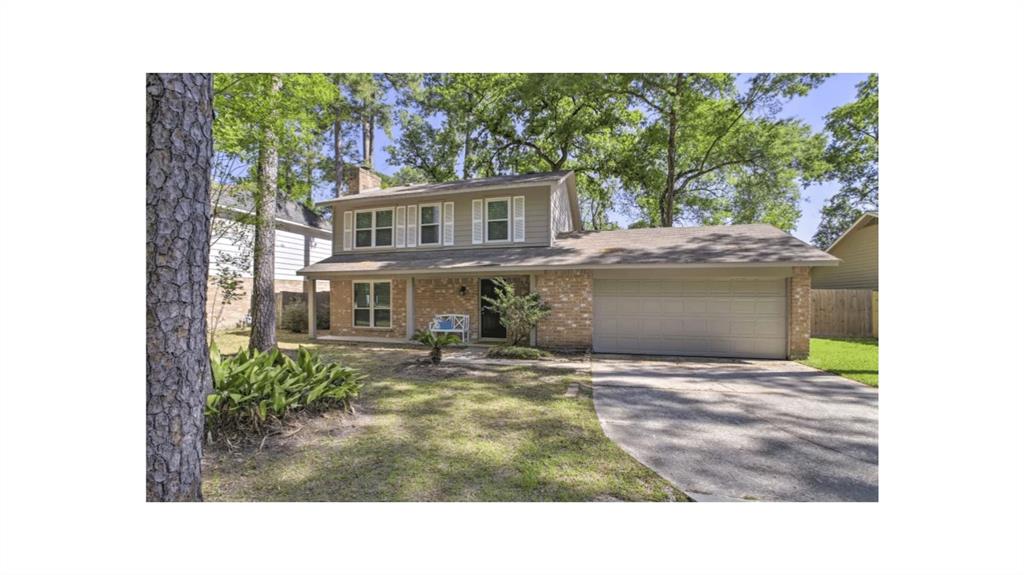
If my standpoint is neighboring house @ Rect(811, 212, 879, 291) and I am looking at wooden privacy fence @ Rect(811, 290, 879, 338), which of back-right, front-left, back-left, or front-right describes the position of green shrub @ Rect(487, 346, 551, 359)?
front-right

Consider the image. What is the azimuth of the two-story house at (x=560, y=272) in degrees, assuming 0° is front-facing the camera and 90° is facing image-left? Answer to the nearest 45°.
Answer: approximately 0°

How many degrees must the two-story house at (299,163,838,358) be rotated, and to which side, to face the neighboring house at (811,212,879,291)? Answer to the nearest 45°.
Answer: approximately 135° to its left

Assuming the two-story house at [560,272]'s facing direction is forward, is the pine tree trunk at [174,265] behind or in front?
in front

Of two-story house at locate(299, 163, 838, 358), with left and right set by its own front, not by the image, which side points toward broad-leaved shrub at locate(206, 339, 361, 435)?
front

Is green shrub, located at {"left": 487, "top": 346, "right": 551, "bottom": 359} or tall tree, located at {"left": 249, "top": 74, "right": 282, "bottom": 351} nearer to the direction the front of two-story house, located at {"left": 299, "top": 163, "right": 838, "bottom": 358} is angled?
the green shrub

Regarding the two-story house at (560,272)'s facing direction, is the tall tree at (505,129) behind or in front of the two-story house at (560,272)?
behind

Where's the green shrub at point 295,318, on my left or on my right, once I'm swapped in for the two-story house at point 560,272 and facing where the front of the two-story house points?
on my right

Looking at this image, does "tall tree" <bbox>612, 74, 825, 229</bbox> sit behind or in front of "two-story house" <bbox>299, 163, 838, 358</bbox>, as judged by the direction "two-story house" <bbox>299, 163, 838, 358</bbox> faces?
behind

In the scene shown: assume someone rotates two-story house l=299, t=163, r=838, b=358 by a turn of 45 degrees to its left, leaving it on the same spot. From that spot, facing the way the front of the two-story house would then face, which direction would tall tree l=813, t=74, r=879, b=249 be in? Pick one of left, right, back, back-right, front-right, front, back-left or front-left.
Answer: left
